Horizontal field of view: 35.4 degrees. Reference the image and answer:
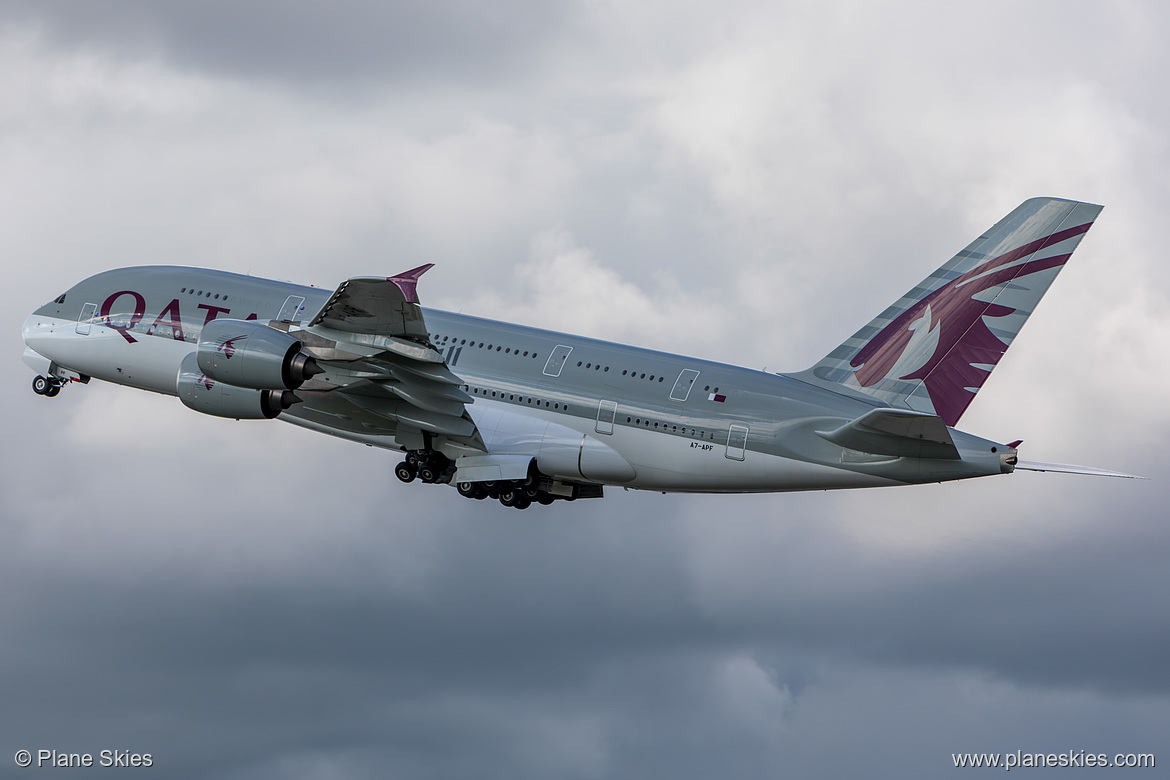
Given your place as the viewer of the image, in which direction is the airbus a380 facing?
facing away from the viewer and to the left of the viewer
